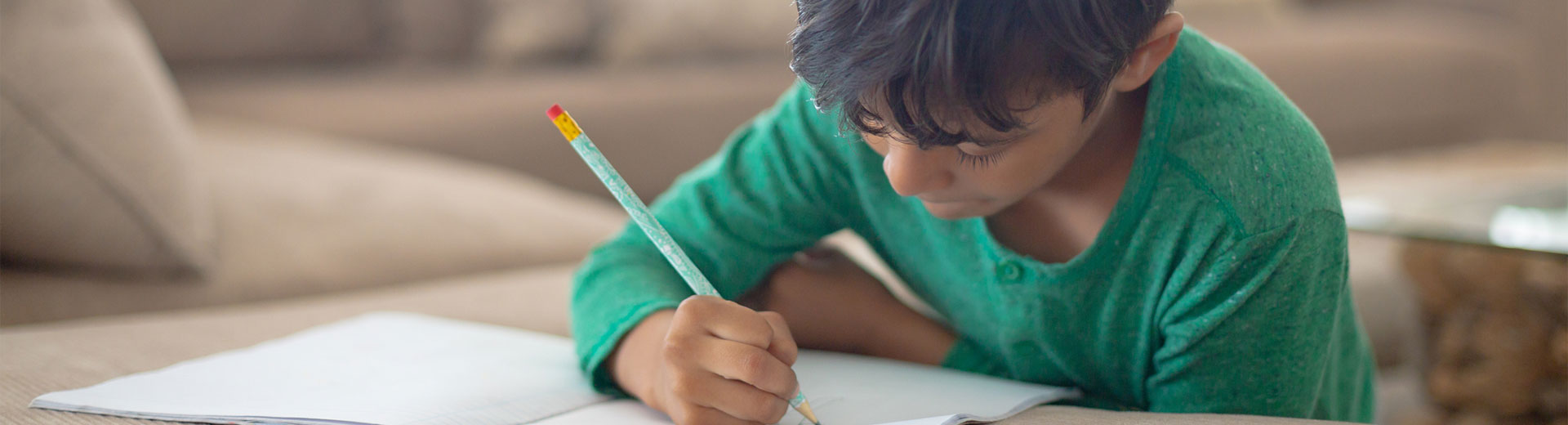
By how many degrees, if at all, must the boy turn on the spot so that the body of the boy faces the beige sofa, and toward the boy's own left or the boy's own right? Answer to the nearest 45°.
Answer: approximately 90° to the boy's own right
